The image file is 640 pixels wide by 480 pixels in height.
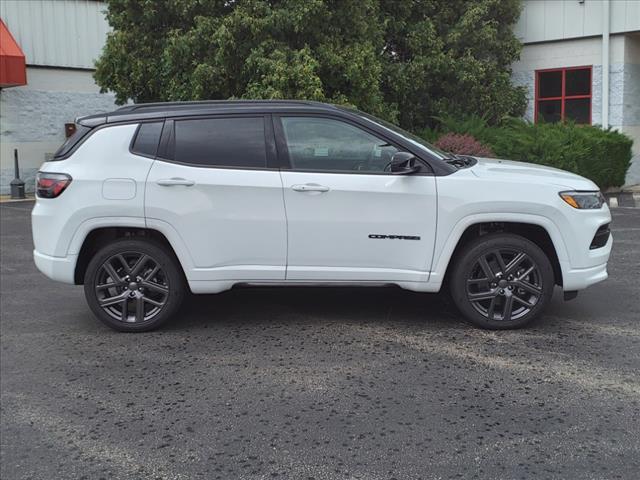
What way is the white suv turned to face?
to the viewer's right

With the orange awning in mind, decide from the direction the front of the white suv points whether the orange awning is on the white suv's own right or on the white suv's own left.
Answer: on the white suv's own left

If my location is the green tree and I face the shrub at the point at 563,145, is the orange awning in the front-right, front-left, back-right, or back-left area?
back-left

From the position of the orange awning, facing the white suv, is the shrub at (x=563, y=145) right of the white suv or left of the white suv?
left

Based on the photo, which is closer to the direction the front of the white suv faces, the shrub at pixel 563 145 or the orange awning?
the shrub

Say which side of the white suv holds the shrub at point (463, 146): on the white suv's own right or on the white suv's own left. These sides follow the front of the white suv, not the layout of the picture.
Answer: on the white suv's own left

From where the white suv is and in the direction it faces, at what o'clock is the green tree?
The green tree is roughly at 9 o'clock from the white suv.

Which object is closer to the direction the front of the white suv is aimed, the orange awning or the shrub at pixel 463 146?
the shrub
